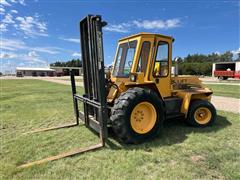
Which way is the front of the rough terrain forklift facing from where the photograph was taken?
facing the viewer and to the left of the viewer
